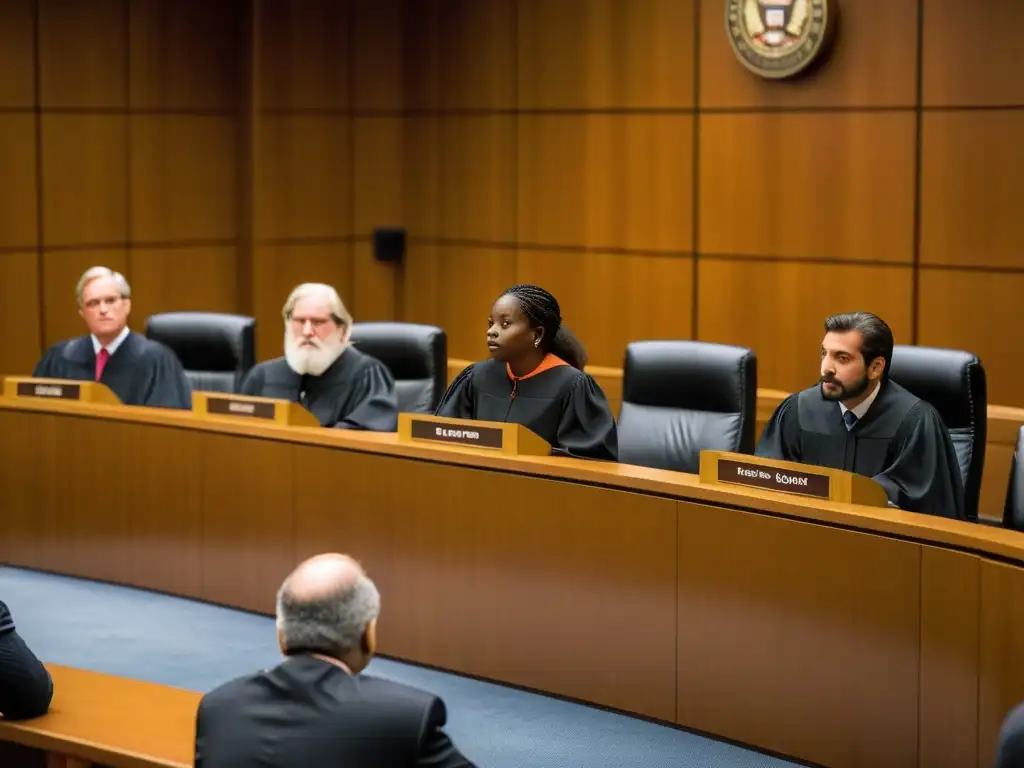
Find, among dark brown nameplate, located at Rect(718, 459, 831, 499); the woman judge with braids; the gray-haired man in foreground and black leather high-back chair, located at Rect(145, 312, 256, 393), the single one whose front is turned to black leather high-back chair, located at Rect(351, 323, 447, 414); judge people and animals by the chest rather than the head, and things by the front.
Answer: the gray-haired man in foreground

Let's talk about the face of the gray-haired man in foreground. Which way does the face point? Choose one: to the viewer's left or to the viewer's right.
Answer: to the viewer's right

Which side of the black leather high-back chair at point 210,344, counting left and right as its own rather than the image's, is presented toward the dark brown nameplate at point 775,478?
left

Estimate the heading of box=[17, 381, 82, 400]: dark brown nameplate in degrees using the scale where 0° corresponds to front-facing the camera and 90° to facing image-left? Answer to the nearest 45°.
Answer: approximately 0°

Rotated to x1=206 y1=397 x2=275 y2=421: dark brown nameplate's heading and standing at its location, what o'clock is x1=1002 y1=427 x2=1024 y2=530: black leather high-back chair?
The black leather high-back chair is roughly at 10 o'clock from the dark brown nameplate.

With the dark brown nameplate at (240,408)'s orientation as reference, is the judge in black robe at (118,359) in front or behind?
behind

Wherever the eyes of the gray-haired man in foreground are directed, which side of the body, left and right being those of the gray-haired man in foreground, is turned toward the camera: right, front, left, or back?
back

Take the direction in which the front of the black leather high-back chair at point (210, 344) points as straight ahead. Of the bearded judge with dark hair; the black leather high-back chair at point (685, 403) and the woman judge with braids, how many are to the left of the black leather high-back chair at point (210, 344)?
3

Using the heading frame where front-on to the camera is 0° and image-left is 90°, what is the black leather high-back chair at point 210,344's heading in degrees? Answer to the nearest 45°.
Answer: approximately 45°

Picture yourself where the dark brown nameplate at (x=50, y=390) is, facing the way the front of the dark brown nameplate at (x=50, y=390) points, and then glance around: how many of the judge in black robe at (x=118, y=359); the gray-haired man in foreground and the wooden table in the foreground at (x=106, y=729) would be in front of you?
2
